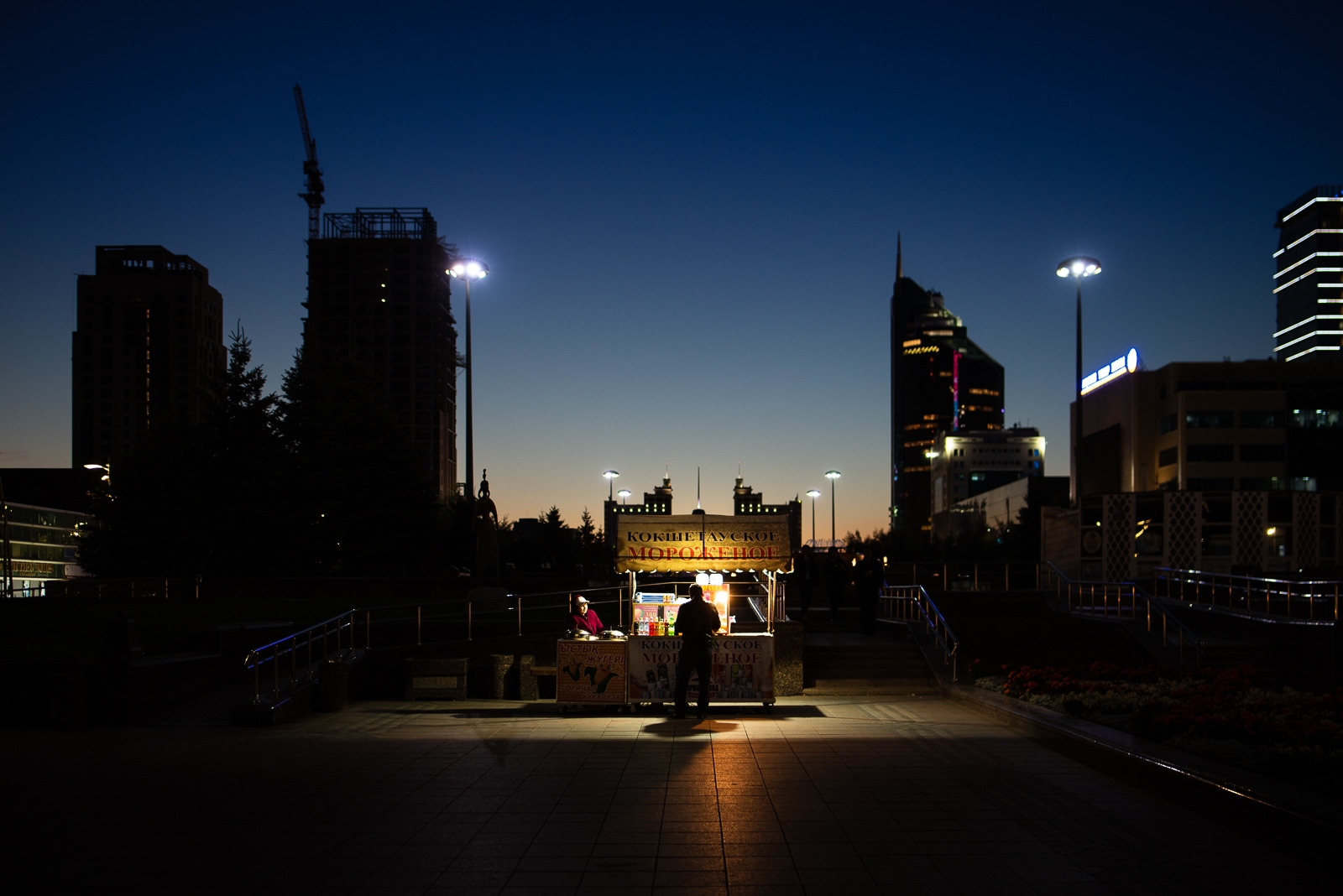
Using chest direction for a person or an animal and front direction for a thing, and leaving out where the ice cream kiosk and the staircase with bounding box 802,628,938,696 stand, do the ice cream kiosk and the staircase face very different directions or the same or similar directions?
same or similar directions

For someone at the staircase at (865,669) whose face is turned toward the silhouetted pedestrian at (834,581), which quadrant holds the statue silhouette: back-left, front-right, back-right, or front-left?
front-left

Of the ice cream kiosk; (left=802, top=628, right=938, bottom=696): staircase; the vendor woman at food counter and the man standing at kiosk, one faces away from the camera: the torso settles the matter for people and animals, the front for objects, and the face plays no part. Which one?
the man standing at kiosk

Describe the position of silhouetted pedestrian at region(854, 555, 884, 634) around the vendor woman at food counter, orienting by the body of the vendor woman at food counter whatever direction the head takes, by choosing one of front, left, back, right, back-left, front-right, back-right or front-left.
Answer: left

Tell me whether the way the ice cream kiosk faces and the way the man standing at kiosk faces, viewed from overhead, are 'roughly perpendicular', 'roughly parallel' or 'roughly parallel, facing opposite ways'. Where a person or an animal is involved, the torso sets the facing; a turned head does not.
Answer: roughly parallel, facing opposite ways

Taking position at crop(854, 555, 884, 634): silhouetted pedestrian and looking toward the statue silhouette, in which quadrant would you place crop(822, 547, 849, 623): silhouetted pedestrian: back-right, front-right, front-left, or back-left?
front-right

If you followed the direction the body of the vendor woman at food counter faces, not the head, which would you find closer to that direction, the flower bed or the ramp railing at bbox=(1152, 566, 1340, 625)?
the flower bed

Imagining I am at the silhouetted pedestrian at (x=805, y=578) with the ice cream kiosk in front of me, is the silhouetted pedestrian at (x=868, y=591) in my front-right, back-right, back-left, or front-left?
front-left

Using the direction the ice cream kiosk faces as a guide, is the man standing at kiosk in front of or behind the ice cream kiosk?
in front

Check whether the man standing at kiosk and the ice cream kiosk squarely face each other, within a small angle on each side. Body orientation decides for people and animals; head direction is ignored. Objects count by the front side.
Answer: yes

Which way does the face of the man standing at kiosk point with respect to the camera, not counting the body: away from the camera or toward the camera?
away from the camera

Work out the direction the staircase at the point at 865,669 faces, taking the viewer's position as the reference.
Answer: facing the viewer

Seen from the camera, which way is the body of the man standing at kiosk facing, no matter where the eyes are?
away from the camera
